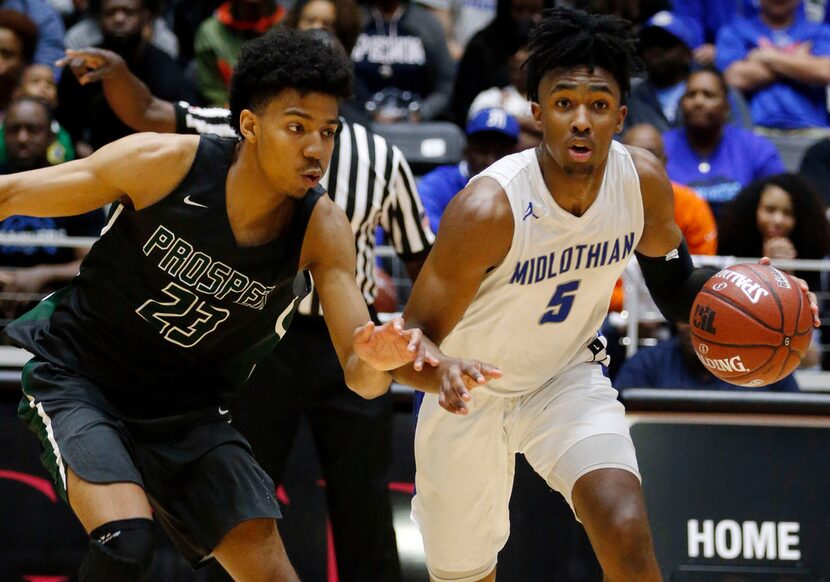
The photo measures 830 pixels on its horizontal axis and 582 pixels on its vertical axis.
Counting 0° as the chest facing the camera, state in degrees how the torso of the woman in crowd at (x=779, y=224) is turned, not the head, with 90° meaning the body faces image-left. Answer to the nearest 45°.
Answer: approximately 0°

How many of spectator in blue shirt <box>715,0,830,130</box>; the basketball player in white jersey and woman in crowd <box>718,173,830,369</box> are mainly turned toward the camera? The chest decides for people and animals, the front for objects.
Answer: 3

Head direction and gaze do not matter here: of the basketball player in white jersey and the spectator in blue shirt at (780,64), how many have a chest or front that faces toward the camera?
2

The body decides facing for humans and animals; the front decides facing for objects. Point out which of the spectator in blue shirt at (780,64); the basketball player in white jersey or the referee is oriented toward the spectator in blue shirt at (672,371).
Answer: the spectator in blue shirt at (780,64)

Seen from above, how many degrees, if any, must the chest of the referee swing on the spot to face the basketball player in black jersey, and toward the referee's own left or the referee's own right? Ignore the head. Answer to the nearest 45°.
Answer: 0° — they already face them

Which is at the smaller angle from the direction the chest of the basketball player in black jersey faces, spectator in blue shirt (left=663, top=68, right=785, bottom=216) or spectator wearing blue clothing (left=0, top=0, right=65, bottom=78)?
the spectator in blue shirt

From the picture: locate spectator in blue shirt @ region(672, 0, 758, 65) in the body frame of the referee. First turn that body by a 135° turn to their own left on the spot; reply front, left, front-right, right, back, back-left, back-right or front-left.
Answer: front-left

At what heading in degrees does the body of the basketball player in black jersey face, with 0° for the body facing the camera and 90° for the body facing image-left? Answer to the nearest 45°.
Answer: approximately 315°

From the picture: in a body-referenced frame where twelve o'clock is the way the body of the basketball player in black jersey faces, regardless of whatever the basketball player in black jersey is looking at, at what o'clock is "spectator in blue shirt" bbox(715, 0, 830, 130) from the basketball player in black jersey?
The spectator in blue shirt is roughly at 9 o'clock from the basketball player in black jersey.
